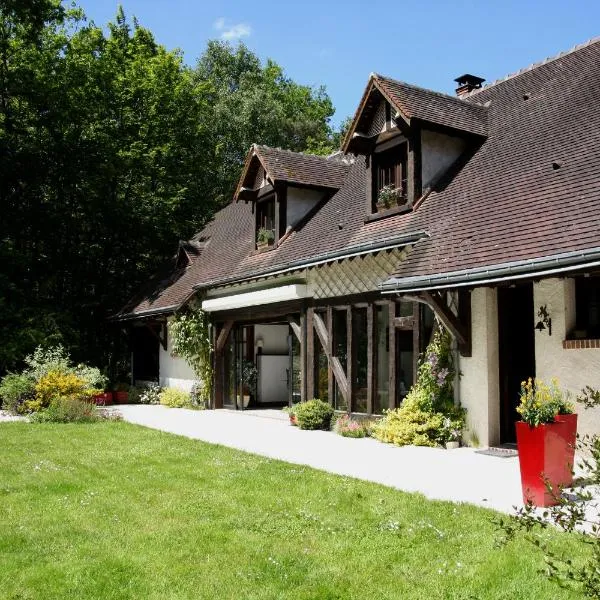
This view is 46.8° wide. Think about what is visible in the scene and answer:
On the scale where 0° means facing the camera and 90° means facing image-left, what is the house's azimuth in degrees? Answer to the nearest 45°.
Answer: approximately 45°
